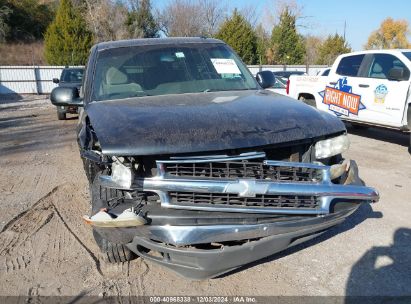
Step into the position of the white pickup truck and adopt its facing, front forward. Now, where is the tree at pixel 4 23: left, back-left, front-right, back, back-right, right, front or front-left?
back

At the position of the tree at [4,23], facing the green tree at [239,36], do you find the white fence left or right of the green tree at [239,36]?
right

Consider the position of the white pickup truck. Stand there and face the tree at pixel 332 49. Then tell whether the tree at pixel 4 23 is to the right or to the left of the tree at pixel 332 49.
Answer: left

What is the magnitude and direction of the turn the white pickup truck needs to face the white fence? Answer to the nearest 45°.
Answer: approximately 180°

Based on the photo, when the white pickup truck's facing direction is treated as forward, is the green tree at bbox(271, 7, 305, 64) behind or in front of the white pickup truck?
behind

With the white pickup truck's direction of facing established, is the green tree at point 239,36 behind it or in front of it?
behind

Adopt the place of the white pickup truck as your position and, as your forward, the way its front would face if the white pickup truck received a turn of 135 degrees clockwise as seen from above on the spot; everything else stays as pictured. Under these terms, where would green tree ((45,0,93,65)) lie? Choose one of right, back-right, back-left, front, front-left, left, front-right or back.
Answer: front-right

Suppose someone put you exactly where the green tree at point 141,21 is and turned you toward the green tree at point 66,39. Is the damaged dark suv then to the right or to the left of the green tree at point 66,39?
left
